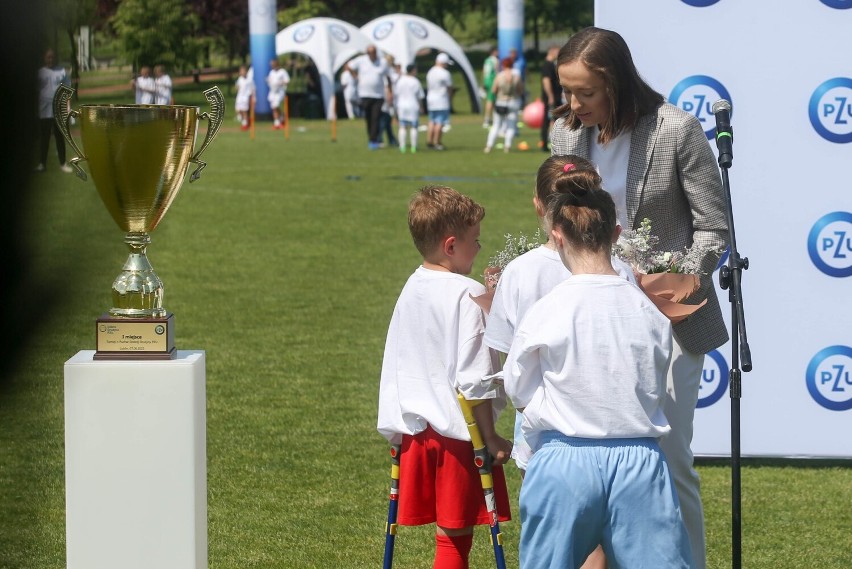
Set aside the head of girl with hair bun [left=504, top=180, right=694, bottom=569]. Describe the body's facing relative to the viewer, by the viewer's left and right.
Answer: facing away from the viewer

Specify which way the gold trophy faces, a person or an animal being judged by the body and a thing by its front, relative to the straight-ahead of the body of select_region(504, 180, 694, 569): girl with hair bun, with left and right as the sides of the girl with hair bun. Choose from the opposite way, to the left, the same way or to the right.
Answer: the opposite way

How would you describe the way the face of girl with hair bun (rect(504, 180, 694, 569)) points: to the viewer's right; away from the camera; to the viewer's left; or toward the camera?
away from the camera

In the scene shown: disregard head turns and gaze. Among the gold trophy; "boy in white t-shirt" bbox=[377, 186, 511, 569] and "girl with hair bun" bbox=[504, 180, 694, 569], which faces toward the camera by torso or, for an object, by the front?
the gold trophy

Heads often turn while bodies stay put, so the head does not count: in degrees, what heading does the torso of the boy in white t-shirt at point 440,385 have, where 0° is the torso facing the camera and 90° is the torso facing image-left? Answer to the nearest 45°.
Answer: approximately 225°

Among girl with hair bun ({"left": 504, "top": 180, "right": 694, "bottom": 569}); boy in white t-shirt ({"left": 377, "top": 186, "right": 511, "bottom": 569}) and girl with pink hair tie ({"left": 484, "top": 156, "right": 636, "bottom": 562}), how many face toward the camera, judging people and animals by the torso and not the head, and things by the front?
0

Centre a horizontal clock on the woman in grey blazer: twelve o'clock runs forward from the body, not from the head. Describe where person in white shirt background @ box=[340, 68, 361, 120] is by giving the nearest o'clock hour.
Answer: The person in white shirt background is roughly at 4 o'clock from the woman in grey blazer.

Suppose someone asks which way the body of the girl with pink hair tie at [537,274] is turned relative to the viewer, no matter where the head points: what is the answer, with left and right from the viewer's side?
facing away from the viewer

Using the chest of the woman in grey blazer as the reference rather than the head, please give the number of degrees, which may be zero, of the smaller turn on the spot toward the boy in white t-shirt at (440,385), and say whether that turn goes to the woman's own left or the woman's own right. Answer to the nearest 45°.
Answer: approximately 45° to the woman's own right

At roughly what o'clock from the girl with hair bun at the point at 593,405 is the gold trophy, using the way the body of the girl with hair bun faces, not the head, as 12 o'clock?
The gold trophy is roughly at 8 o'clock from the girl with hair bun.

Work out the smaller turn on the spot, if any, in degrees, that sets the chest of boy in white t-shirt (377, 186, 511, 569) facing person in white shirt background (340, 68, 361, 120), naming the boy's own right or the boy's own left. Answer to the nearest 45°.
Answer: approximately 45° to the boy's own left

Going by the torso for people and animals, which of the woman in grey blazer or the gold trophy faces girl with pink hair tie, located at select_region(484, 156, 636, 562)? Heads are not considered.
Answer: the woman in grey blazer

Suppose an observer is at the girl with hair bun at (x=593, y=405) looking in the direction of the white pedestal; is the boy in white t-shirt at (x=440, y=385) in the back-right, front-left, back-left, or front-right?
front-right

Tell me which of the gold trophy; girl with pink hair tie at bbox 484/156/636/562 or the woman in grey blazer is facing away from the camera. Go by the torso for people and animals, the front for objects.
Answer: the girl with pink hair tie

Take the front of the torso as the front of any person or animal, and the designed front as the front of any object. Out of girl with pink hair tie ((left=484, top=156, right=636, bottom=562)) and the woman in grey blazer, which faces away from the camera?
the girl with pink hair tie

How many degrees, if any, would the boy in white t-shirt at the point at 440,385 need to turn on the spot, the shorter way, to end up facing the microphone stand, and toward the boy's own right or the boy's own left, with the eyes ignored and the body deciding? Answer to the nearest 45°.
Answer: approximately 45° to the boy's own right

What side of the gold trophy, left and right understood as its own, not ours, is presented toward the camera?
front
